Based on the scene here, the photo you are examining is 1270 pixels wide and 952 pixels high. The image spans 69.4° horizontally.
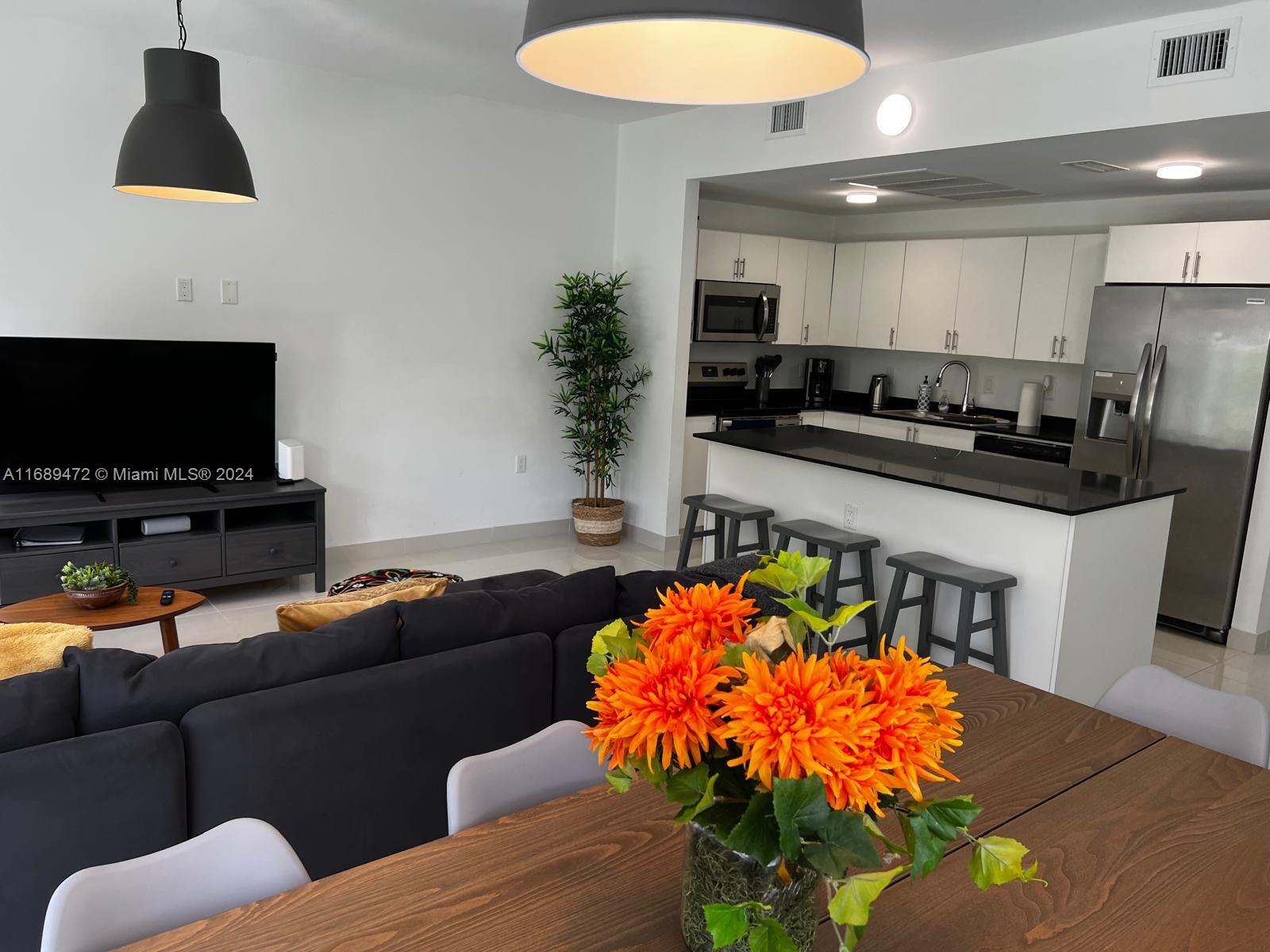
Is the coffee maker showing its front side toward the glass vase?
yes

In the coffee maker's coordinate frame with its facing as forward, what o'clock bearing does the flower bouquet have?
The flower bouquet is roughly at 12 o'clock from the coffee maker.

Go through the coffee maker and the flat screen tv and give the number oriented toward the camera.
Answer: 2

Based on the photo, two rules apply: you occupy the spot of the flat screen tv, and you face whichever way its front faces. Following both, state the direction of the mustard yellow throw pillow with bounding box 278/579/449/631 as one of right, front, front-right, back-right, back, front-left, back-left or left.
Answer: front

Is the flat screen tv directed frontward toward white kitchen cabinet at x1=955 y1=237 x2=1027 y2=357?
no

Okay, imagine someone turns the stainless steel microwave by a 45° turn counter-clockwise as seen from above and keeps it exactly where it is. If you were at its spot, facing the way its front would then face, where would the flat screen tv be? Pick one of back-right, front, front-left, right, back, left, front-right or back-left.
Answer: back-right

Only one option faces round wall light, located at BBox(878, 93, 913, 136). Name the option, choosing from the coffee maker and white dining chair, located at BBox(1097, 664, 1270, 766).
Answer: the coffee maker

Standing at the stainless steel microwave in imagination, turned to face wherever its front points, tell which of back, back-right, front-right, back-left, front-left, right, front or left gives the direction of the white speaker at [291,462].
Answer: right

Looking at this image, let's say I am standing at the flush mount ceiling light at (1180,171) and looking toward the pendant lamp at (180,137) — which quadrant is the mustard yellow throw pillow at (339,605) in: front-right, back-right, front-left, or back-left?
front-left

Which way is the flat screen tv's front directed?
toward the camera

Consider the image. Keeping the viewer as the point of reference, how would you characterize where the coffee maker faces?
facing the viewer

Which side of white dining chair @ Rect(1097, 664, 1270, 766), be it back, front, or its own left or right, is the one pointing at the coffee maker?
right

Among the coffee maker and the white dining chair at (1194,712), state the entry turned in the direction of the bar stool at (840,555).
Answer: the coffee maker

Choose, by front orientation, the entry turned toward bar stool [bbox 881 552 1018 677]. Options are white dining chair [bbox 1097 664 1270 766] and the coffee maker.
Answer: the coffee maker

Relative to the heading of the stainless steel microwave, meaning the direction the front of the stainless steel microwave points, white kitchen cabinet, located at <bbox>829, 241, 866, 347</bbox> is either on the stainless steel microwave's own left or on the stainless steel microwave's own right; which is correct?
on the stainless steel microwave's own left

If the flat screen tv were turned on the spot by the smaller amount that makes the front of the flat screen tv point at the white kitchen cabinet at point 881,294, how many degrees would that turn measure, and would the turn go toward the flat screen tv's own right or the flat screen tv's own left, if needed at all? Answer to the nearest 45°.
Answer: approximately 90° to the flat screen tv's own left

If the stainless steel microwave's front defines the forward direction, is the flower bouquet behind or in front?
in front

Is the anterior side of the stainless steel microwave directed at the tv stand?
no

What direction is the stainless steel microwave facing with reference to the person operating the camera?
facing the viewer and to the right of the viewer

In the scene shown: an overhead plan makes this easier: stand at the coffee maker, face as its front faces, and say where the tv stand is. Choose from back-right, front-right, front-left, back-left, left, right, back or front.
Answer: front-right

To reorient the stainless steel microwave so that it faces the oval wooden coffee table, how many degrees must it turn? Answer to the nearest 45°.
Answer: approximately 90° to its right

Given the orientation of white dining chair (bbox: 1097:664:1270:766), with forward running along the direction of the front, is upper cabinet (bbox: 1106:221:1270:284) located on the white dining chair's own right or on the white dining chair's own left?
on the white dining chair's own right
